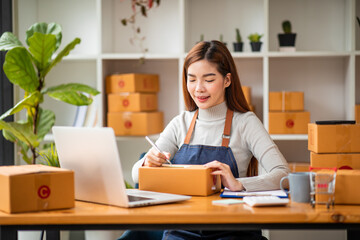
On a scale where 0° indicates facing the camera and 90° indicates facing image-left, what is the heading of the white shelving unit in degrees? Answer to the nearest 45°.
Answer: approximately 0°

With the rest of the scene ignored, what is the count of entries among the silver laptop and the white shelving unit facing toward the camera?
1

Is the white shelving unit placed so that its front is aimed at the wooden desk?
yes

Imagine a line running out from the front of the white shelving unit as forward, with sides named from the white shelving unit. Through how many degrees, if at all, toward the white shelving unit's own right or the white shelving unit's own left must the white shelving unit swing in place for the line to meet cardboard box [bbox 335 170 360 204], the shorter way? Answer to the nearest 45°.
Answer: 0° — it already faces it

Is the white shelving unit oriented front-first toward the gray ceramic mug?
yes

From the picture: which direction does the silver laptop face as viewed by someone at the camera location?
facing away from the viewer and to the right of the viewer

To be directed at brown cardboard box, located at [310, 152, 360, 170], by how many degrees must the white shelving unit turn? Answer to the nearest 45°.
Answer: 0° — it already faces it

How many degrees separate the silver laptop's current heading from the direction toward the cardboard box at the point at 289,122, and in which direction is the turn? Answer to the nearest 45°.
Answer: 0° — it already faces it
